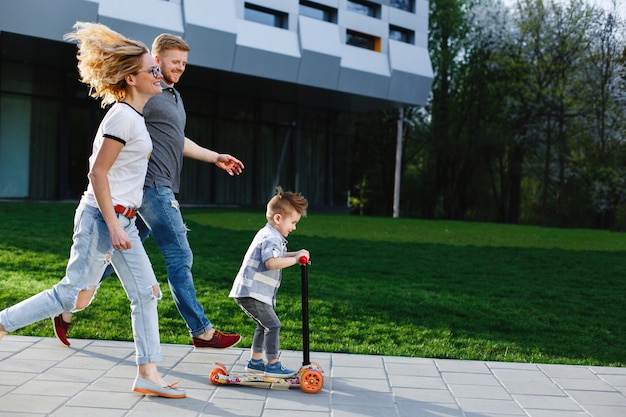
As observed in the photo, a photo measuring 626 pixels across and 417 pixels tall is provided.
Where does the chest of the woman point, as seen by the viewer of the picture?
to the viewer's right

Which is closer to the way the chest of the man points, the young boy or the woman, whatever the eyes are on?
the young boy

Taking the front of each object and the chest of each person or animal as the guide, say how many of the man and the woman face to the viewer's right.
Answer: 2

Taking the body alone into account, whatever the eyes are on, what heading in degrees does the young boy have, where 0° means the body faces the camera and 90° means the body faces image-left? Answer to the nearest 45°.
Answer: approximately 270°

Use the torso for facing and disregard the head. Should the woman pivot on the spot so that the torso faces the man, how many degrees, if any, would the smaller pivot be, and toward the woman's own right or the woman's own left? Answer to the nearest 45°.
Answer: approximately 45° to the woman's own left

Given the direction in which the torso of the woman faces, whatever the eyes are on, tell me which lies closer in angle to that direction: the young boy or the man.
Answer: the young boy

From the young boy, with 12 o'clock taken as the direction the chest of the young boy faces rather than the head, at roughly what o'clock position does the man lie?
The man is roughly at 7 o'clock from the young boy.

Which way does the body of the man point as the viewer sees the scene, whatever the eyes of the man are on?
to the viewer's right
